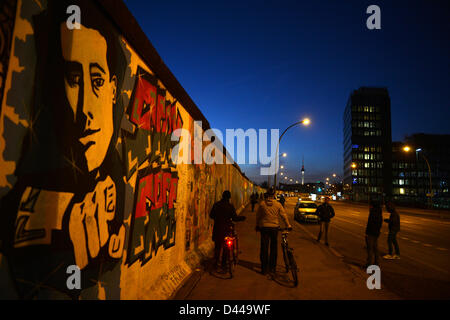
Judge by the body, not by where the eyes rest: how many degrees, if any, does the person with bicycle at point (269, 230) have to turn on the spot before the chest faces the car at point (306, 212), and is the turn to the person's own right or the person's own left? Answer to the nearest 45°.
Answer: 0° — they already face it

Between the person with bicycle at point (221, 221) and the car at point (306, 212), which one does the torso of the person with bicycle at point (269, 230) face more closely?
the car

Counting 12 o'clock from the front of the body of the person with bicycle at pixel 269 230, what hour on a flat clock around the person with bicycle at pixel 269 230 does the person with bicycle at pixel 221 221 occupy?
the person with bicycle at pixel 221 221 is roughly at 9 o'clock from the person with bicycle at pixel 269 230.

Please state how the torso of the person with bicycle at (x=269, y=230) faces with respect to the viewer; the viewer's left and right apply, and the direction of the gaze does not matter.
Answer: facing away from the viewer

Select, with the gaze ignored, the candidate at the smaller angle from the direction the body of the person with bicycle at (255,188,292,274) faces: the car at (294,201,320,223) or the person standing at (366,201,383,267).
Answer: the car

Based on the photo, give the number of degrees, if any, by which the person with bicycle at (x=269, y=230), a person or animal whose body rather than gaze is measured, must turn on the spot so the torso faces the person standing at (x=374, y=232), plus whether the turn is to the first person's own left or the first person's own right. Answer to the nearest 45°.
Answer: approximately 45° to the first person's own right
